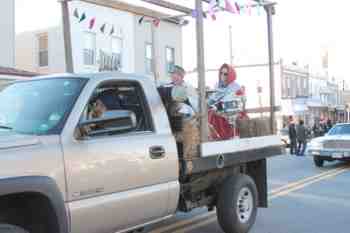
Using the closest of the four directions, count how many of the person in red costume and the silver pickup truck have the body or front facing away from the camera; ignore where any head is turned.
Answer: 0

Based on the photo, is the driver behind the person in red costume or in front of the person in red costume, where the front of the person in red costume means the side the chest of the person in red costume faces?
in front

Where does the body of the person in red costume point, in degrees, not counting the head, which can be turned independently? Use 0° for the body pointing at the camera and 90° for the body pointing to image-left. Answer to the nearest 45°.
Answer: approximately 45°

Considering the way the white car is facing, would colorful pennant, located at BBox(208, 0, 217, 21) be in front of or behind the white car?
in front

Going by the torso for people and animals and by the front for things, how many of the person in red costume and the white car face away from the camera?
0
